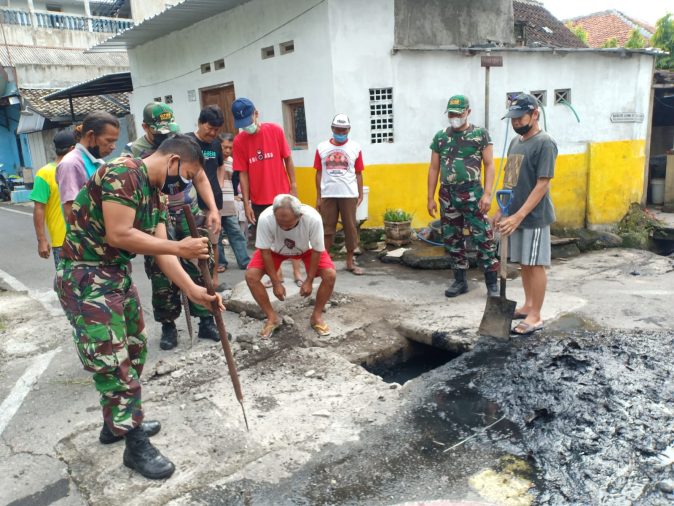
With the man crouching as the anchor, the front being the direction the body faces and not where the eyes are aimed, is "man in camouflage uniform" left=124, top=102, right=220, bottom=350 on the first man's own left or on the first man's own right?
on the first man's own right

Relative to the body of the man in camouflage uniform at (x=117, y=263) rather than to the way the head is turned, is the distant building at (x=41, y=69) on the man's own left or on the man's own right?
on the man's own left

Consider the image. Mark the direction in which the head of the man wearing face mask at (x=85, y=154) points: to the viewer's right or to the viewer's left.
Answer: to the viewer's right

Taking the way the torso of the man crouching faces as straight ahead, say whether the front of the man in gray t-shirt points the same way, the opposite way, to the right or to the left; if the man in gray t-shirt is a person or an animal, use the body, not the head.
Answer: to the right

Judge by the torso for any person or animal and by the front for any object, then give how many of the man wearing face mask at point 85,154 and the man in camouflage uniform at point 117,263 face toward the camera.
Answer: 0

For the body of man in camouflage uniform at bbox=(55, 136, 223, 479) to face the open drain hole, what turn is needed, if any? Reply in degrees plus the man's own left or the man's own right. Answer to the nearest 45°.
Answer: approximately 45° to the man's own left

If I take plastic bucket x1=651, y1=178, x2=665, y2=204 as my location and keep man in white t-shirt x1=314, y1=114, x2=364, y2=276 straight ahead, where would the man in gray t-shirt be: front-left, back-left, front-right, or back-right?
front-left

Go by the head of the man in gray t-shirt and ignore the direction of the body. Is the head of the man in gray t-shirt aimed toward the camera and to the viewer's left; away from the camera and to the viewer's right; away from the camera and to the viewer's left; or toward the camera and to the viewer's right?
toward the camera and to the viewer's left

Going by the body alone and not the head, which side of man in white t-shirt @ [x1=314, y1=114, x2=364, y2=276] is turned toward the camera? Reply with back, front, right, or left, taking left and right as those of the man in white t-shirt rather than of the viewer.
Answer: front

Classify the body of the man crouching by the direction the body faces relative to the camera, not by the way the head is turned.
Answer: toward the camera

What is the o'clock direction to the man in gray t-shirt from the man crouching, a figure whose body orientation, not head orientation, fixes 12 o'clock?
The man in gray t-shirt is roughly at 9 o'clock from the man crouching.

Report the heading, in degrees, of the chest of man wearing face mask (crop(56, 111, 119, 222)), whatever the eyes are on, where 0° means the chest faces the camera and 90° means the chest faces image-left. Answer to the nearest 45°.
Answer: approximately 270°
